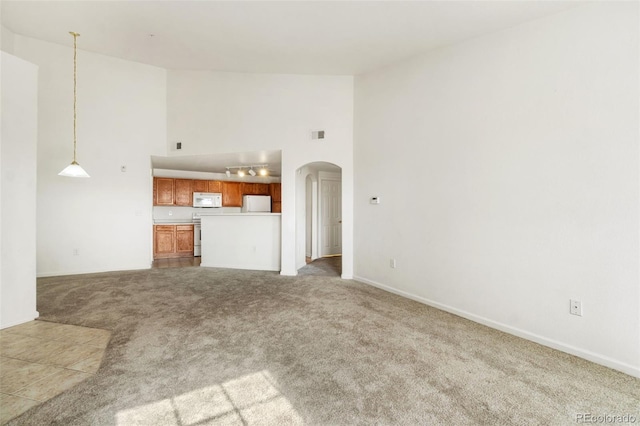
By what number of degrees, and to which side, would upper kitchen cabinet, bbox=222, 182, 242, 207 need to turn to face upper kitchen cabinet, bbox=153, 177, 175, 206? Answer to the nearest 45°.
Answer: approximately 90° to its right

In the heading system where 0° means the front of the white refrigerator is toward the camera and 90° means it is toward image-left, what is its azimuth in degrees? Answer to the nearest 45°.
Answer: approximately 0°

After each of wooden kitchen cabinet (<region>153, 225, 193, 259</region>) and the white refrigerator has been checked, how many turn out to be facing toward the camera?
2

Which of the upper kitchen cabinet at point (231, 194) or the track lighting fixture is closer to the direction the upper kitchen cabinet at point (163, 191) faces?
the track lighting fixture

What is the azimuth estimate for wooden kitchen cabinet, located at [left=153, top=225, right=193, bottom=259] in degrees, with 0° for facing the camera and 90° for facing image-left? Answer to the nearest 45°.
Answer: approximately 0°
